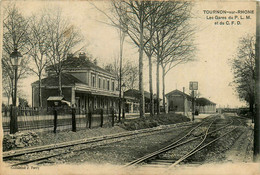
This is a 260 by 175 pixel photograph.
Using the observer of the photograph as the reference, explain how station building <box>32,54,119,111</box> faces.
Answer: facing the viewer and to the right of the viewer

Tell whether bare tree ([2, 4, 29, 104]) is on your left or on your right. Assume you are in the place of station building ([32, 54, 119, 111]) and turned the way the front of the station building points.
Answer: on your right

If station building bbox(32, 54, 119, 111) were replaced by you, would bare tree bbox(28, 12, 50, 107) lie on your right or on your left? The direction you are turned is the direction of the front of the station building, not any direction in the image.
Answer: on your right
